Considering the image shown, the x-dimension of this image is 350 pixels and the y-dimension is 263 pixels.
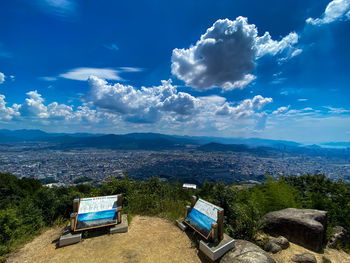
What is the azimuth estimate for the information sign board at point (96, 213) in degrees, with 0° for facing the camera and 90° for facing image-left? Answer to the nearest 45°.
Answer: approximately 0°

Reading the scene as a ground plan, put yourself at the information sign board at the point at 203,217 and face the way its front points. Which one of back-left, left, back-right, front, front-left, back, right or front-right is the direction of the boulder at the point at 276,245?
back-left

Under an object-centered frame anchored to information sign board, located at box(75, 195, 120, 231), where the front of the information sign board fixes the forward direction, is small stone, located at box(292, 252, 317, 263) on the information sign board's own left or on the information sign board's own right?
on the information sign board's own left

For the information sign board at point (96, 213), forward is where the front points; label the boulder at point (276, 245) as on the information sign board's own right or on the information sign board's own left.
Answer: on the information sign board's own left
